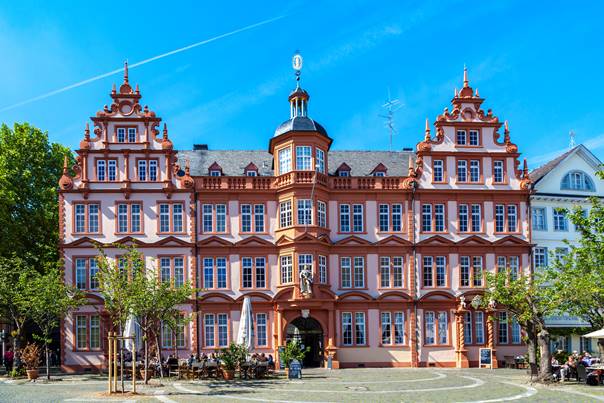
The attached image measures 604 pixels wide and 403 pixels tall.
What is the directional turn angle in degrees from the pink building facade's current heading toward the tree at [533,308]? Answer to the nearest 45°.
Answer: approximately 45° to its left

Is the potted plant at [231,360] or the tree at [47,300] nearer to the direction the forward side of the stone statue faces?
the potted plant

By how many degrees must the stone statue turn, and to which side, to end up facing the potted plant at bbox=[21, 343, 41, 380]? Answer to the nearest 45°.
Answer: approximately 45° to its right

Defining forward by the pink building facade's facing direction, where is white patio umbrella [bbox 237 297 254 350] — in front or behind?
in front

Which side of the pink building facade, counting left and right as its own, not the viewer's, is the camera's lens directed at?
front

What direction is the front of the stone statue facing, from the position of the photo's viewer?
facing the viewer
